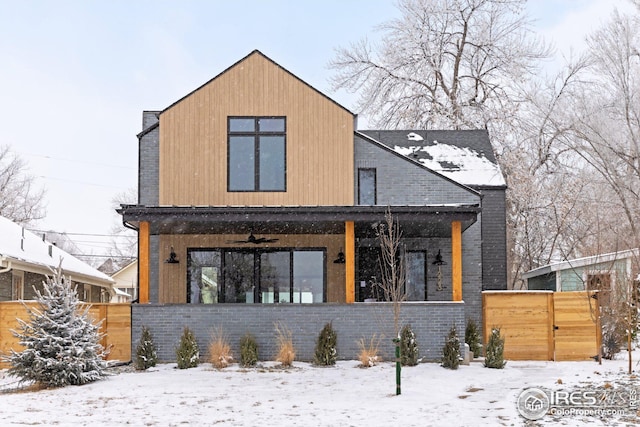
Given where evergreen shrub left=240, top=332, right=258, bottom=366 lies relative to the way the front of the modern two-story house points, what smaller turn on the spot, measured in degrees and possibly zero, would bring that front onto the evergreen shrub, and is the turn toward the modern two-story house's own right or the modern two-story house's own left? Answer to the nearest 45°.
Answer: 0° — it already faces it

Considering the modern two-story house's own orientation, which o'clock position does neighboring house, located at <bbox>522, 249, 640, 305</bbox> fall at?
The neighboring house is roughly at 9 o'clock from the modern two-story house.

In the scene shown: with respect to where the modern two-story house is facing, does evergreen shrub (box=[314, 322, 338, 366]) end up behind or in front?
in front

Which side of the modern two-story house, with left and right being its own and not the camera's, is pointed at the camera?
front

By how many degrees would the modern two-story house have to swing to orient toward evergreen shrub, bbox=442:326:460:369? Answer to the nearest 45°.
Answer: approximately 45° to its left

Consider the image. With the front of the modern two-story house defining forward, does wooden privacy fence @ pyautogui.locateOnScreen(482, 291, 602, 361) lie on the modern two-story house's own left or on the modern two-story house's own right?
on the modern two-story house's own left

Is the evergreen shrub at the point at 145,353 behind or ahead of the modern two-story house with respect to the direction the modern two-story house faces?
ahead

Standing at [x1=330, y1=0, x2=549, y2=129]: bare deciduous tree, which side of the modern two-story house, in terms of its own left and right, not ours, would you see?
back
